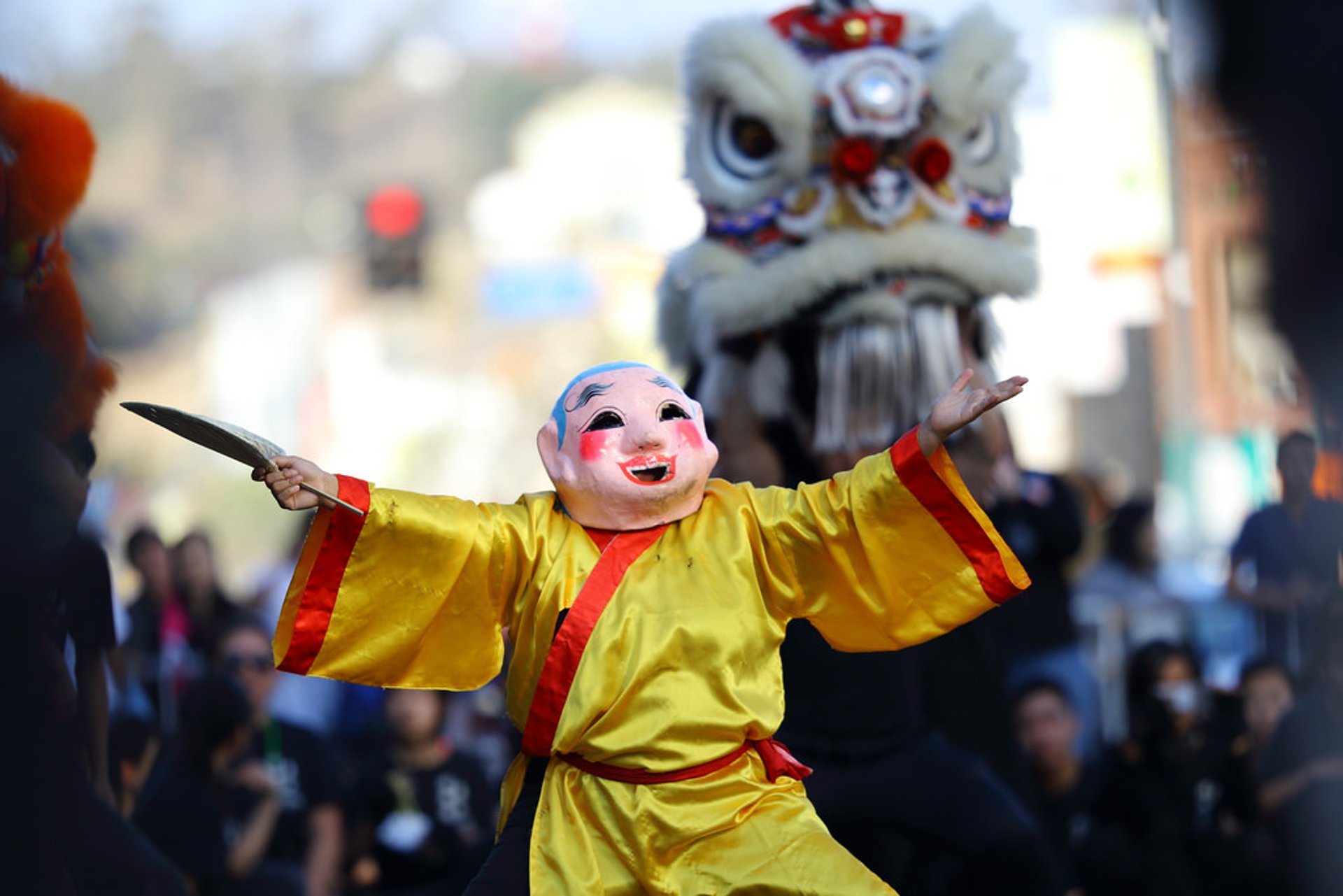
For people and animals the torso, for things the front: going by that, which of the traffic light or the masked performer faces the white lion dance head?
the traffic light

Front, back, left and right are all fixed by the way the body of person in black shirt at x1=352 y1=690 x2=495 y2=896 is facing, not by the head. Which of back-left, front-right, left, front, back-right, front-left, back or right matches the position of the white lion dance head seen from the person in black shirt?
front-left

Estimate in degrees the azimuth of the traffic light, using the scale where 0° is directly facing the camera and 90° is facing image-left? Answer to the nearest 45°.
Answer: approximately 0°

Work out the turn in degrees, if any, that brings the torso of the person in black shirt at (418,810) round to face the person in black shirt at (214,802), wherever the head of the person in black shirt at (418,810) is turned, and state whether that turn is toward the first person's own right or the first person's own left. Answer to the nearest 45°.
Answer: approximately 45° to the first person's own right

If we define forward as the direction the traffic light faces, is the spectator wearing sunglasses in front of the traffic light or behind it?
in front

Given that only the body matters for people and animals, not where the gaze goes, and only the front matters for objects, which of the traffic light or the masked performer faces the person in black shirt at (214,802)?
the traffic light

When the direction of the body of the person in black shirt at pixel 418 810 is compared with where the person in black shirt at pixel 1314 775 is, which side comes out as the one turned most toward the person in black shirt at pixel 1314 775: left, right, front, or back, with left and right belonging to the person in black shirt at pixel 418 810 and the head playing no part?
left

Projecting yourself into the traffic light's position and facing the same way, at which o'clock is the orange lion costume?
The orange lion costume is roughly at 12 o'clock from the traffic light.

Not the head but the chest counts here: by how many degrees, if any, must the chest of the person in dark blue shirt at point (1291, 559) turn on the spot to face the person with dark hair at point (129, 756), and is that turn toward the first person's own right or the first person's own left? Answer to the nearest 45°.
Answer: approximately 45° to the first person's own right
